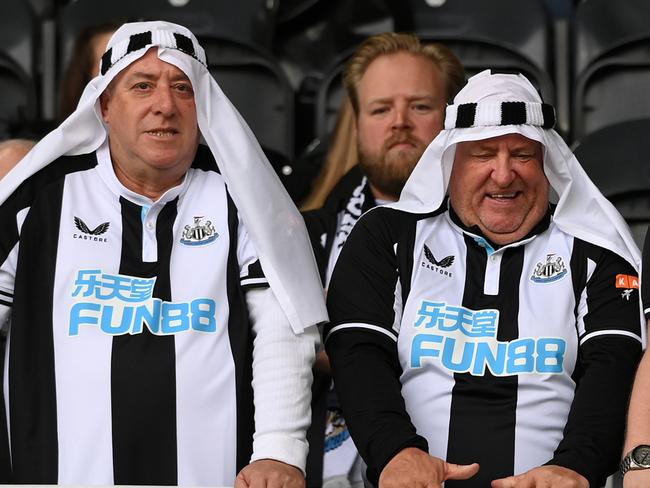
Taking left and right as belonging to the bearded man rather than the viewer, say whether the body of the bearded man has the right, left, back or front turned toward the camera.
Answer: front

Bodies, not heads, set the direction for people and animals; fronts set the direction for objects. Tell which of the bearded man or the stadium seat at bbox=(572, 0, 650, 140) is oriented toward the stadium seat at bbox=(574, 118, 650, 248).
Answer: the stadium seat at bbox=(572, 0, 650, 140)

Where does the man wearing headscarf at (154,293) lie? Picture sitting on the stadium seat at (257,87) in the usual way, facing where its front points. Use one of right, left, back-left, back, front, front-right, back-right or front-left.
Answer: front

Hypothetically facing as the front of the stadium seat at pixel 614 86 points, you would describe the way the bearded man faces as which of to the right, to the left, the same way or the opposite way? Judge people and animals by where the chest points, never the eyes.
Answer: the same way

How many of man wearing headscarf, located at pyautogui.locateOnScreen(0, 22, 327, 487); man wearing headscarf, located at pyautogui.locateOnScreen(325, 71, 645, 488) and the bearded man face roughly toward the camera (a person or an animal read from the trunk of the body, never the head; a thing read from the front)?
3

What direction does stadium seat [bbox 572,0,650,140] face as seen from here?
toward the camera

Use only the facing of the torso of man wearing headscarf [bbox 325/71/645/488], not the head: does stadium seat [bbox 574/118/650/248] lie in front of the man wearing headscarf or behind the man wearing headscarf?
behind

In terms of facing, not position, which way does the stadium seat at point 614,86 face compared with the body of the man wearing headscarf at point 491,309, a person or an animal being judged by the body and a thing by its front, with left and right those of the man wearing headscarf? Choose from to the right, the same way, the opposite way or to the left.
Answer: the same way

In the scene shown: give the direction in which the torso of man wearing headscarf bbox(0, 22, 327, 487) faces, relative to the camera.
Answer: toward the camera

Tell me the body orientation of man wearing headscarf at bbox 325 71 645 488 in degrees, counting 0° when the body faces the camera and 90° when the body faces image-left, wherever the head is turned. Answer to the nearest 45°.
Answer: approximately 0°

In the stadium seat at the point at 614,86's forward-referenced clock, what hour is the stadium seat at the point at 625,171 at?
the stadium seat at the point at 625,171 is roughly at 12 o'clock from the stadium seat at the point at 614,86.

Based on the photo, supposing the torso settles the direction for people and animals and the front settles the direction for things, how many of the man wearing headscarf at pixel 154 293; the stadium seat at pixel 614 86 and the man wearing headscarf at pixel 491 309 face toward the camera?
3

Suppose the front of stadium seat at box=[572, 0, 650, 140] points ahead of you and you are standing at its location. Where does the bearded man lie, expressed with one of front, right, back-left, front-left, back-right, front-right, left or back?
front-right

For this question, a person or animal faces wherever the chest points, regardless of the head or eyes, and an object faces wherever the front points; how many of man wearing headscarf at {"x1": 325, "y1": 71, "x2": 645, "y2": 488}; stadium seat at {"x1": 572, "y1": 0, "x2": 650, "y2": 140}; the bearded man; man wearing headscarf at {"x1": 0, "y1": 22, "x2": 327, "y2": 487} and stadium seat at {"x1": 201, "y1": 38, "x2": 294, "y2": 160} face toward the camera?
5
